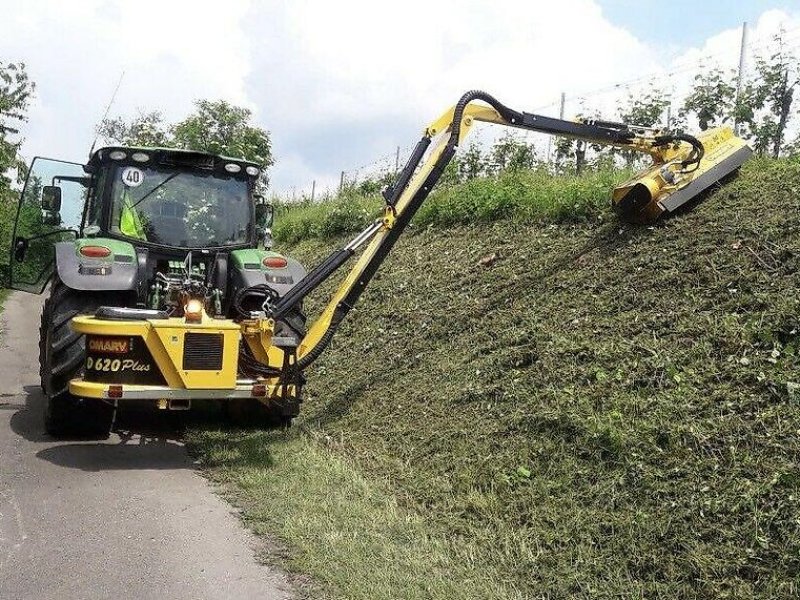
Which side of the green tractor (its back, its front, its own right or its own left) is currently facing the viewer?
back

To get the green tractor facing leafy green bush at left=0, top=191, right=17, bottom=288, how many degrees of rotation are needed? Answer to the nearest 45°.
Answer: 0° — it already faces it

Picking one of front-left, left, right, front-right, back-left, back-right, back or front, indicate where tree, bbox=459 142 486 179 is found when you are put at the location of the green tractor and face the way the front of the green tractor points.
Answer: front-right
